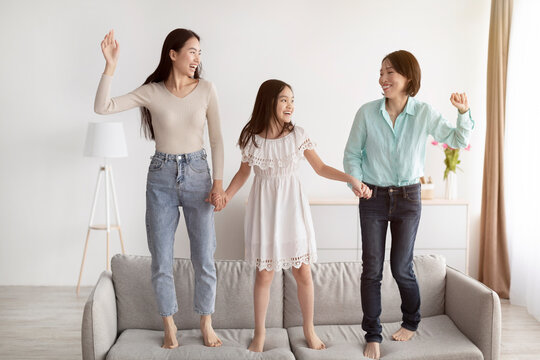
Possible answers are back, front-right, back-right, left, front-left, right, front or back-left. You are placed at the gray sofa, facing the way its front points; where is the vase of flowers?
back-left

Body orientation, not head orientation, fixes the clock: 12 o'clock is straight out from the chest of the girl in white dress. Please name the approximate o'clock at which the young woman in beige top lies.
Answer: The young woman in beige top is roughly at 3 o'clock from the girl in white dress.

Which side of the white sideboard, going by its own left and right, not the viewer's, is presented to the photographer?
front

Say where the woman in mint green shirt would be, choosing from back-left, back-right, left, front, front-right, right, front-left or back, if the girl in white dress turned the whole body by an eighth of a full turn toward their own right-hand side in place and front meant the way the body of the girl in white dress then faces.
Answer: back-left

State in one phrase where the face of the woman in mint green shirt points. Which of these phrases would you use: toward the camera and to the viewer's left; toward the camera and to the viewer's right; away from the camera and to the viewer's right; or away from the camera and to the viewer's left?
toward the camera and to the viewer's left

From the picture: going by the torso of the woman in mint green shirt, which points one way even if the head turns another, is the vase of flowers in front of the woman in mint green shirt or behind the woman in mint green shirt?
behind

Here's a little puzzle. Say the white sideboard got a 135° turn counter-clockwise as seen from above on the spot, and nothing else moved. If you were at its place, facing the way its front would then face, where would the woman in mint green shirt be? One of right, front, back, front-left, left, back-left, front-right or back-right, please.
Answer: back-right

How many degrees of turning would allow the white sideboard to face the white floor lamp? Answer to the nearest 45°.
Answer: approximately 90° to its right

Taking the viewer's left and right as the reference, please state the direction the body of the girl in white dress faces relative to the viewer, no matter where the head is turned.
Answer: facing the viewer

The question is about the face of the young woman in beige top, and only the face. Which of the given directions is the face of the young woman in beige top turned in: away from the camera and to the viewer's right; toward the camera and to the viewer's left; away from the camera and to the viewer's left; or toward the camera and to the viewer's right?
toward the camera and to the viewer's right

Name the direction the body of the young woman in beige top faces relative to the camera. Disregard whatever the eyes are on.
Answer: toward the camera

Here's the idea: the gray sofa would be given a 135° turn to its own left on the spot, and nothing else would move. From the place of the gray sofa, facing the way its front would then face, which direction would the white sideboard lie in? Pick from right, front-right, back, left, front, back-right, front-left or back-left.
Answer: front

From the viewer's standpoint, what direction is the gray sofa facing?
toward the camera
